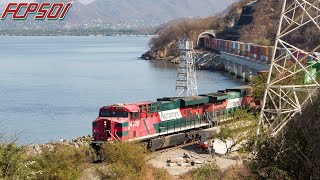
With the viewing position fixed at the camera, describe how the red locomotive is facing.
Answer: facing the viewer and to the left of the viewer

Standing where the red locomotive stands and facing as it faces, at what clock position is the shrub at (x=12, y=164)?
The shrub is roughly at 11 o'clock from the red locomotive.

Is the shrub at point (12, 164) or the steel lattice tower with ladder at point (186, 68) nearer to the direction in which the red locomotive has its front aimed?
the shrub

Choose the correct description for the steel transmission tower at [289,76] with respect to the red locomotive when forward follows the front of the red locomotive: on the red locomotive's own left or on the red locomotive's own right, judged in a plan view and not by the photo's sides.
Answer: on the red locomotive's own left

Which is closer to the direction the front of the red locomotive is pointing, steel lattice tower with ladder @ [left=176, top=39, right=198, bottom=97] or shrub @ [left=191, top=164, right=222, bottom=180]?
the shrub

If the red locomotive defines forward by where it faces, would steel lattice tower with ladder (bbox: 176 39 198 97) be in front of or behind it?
behind

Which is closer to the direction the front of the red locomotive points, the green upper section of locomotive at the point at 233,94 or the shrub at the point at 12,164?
the shrub

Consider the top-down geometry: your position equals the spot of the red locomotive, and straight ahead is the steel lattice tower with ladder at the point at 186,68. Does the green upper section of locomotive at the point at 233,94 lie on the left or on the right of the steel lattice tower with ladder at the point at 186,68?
right

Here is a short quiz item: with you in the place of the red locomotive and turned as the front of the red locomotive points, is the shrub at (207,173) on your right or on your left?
on your left

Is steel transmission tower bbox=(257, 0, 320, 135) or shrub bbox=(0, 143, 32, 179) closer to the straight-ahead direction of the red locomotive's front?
the shrub
